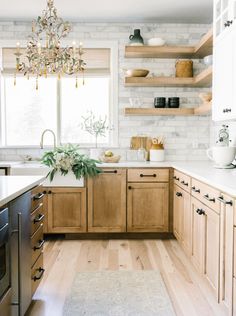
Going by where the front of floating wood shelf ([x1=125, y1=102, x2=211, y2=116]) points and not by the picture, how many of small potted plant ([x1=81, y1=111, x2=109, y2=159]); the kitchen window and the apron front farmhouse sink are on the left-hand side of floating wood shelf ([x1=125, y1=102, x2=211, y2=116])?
0

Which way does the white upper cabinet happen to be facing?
to the viewer's left

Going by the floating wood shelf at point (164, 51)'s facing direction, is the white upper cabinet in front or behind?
in front

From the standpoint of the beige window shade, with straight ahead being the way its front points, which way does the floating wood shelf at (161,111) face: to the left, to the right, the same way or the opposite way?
the same way

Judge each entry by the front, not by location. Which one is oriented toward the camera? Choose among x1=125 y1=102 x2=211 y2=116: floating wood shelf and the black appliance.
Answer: the floating wood shelf

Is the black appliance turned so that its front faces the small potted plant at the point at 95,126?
no

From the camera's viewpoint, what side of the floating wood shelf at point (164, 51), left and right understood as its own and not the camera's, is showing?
front

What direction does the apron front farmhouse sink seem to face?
toward the camera

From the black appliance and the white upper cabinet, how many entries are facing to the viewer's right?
1

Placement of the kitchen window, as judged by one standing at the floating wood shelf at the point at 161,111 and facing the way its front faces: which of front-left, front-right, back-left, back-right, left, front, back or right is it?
right

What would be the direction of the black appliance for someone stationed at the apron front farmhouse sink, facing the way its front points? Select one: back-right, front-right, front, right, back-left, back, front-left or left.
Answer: front

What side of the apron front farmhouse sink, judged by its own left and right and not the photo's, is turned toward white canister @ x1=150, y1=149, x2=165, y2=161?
left

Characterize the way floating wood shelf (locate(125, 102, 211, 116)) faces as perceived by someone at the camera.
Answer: facing the viewer

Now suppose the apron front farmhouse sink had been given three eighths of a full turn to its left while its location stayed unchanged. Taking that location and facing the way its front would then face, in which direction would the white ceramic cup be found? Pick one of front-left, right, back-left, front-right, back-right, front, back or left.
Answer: right

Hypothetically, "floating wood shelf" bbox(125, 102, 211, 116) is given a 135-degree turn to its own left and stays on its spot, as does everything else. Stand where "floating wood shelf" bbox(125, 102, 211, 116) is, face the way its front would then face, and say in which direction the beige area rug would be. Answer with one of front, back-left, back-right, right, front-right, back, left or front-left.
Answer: back-right
